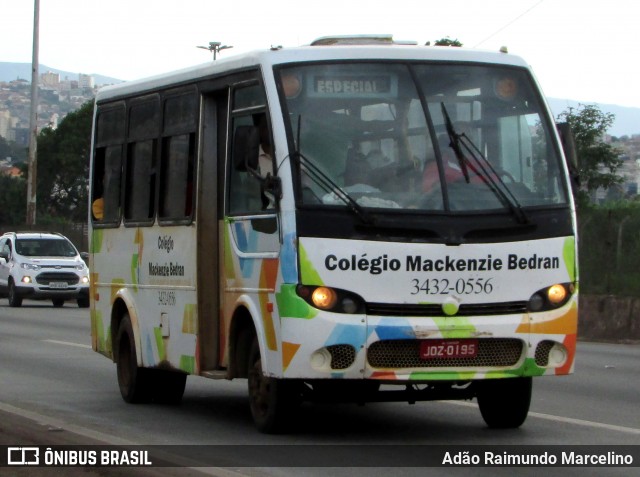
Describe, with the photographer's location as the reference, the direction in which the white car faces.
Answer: facing the viewer and to the right of the viewer
